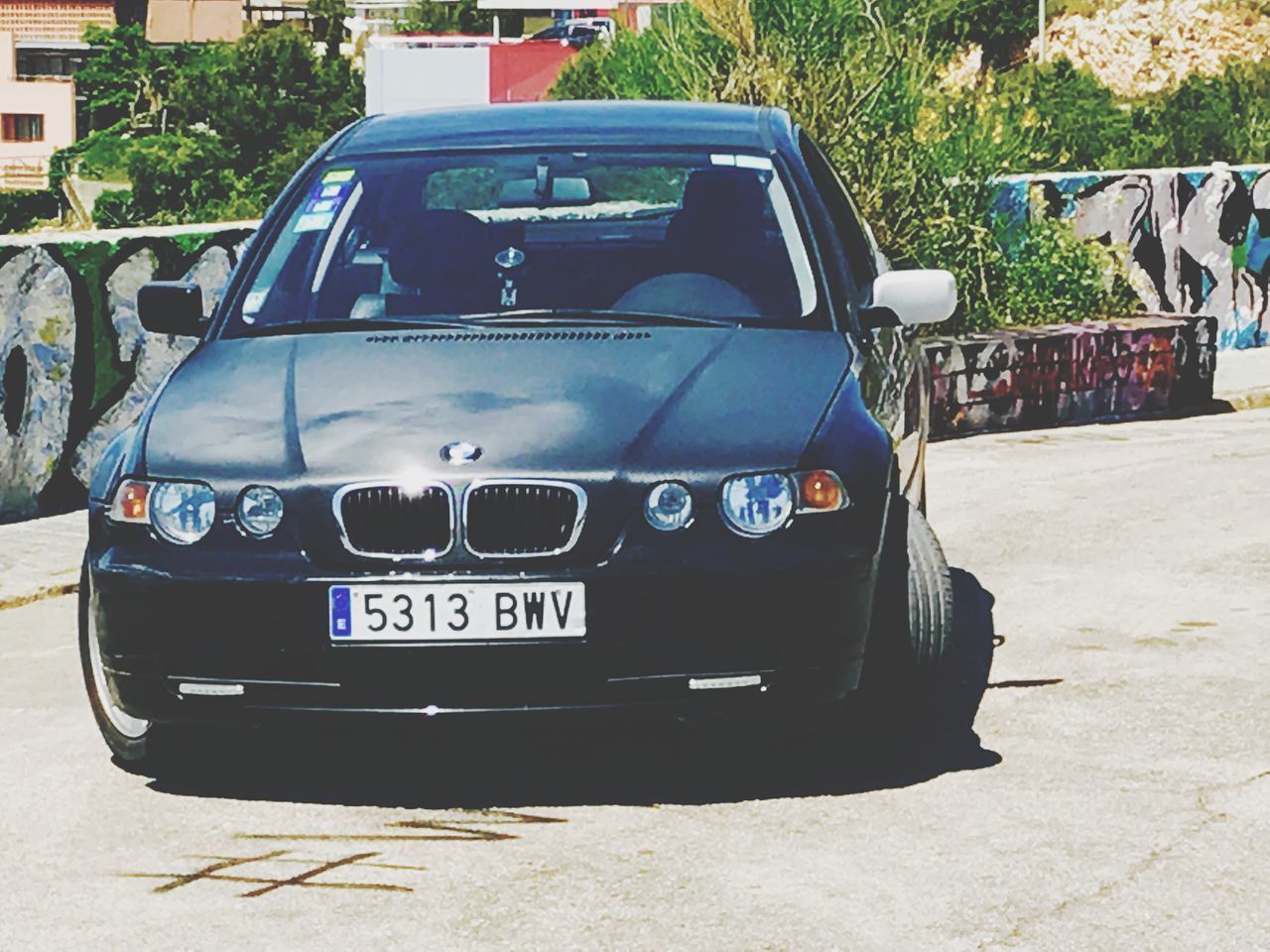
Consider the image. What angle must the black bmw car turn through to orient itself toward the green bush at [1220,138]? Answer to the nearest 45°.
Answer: approximately 180°

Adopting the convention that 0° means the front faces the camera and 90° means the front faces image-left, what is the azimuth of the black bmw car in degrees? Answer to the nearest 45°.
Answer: approximately 0°

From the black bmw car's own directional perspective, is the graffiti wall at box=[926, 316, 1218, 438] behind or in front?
behind
